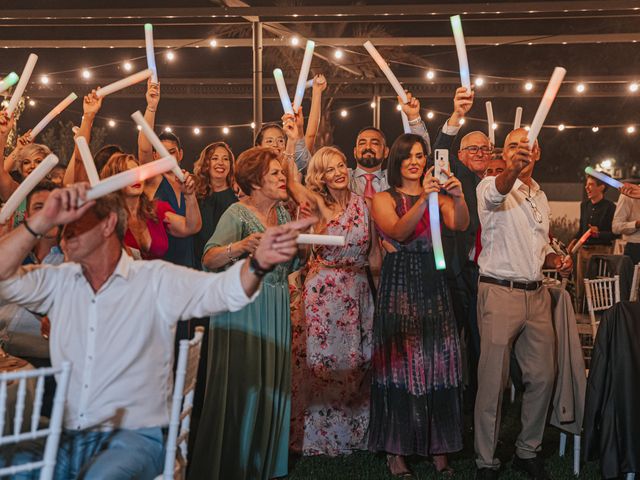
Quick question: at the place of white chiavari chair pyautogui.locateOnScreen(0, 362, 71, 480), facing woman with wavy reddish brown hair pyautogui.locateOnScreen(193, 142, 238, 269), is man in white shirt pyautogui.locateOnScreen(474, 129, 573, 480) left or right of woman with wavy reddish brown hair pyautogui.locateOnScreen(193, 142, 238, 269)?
right

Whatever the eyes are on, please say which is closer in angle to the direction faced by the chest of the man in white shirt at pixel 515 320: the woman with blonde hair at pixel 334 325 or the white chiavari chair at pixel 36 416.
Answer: the white chiavari chair

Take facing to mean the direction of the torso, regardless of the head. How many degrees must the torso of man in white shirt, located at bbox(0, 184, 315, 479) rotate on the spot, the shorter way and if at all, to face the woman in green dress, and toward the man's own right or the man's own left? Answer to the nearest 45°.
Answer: approximately 180°

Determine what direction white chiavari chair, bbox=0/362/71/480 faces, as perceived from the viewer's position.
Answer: facing away from the viewer and to the left of the viewer
